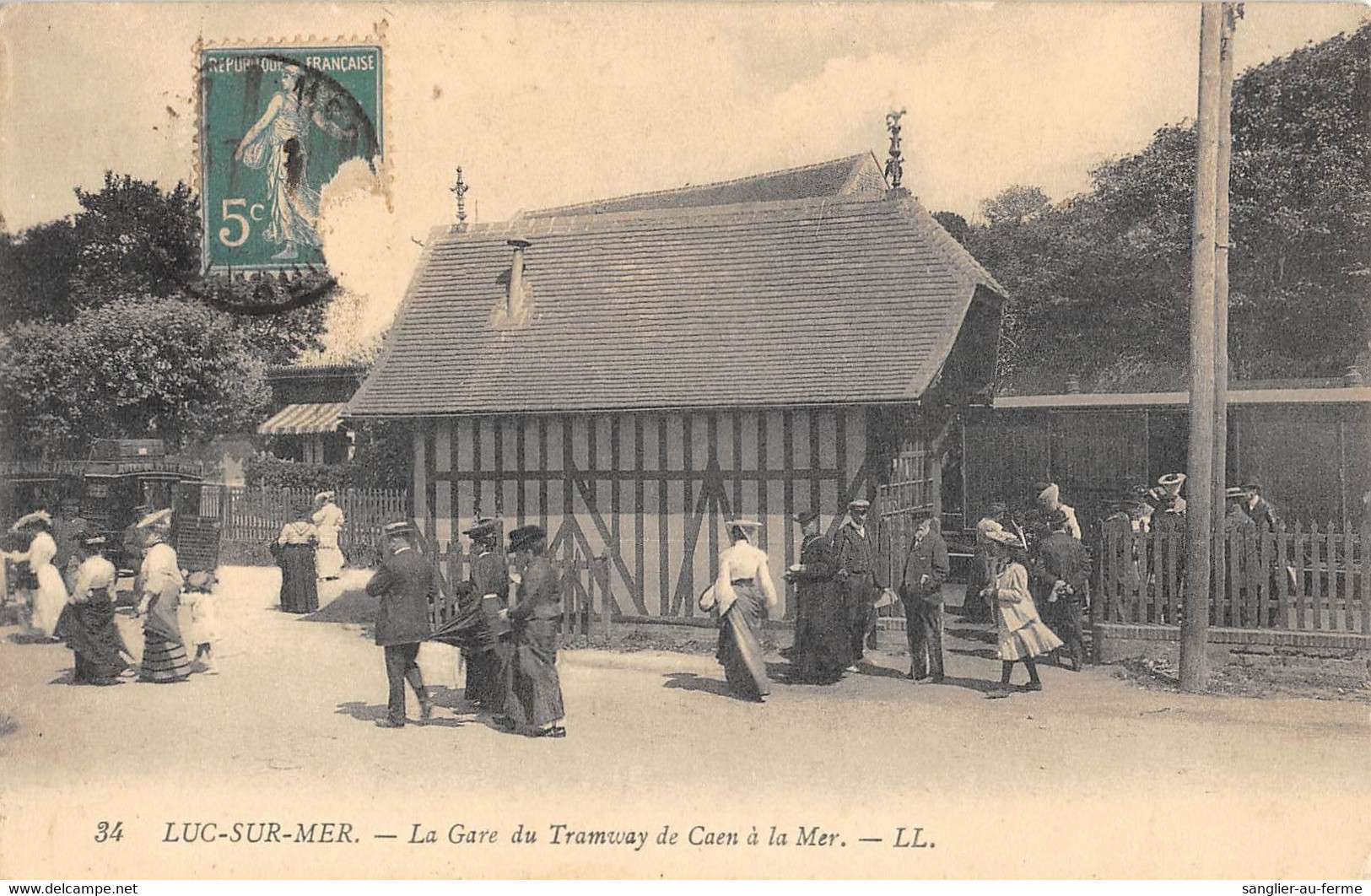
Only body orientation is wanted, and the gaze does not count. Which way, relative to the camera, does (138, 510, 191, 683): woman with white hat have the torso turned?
to the viewer's left

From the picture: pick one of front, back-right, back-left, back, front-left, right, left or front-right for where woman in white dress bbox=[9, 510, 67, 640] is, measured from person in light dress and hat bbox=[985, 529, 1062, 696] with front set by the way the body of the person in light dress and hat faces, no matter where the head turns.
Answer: front

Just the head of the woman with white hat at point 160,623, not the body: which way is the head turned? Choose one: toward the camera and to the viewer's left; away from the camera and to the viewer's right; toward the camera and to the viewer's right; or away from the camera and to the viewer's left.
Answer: toward the camera and to the viewer's left

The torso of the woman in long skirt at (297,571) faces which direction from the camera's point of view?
away from the camera

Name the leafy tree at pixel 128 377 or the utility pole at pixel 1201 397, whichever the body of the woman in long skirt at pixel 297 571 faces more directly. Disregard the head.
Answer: the leafy tree

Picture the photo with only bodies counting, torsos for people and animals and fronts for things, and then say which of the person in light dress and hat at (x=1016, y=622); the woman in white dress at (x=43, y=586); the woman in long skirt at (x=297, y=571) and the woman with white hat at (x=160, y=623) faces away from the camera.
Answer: the woman in long skirt at (x=297, y=571)

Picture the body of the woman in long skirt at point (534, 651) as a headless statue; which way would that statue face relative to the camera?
to the viewer's left

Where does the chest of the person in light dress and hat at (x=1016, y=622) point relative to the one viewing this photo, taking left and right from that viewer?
facing to the left of the viewer

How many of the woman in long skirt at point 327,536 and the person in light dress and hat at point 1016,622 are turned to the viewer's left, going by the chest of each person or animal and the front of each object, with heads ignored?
1

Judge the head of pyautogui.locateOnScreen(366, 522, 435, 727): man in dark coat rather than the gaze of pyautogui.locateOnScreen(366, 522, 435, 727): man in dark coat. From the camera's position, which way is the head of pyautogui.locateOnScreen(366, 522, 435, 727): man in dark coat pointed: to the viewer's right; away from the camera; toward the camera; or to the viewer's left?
away from the camera

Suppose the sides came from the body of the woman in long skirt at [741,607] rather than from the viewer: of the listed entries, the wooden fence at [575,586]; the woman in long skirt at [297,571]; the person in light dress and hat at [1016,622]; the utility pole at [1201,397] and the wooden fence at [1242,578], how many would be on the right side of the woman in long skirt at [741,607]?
3
